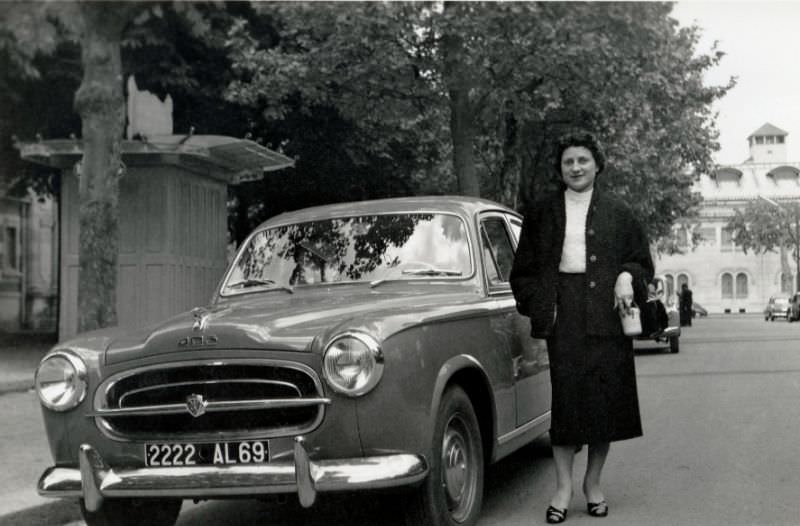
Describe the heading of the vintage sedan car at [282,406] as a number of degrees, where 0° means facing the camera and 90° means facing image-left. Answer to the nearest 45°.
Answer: approximately 45°

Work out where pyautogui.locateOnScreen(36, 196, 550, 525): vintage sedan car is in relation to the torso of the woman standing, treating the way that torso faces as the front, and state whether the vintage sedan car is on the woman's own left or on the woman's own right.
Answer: on the woman's own right

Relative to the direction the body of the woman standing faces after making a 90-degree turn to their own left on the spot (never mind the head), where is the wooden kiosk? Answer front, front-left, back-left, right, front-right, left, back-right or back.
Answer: back-left

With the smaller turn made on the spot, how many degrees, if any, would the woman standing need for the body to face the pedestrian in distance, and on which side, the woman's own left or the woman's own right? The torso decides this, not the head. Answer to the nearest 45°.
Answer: approximately 180°

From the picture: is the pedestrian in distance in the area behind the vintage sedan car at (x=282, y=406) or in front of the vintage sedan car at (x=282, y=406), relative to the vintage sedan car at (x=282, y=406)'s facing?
behind

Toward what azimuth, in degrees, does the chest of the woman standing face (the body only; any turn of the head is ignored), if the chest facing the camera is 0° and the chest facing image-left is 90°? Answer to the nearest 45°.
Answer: approximately 0°
